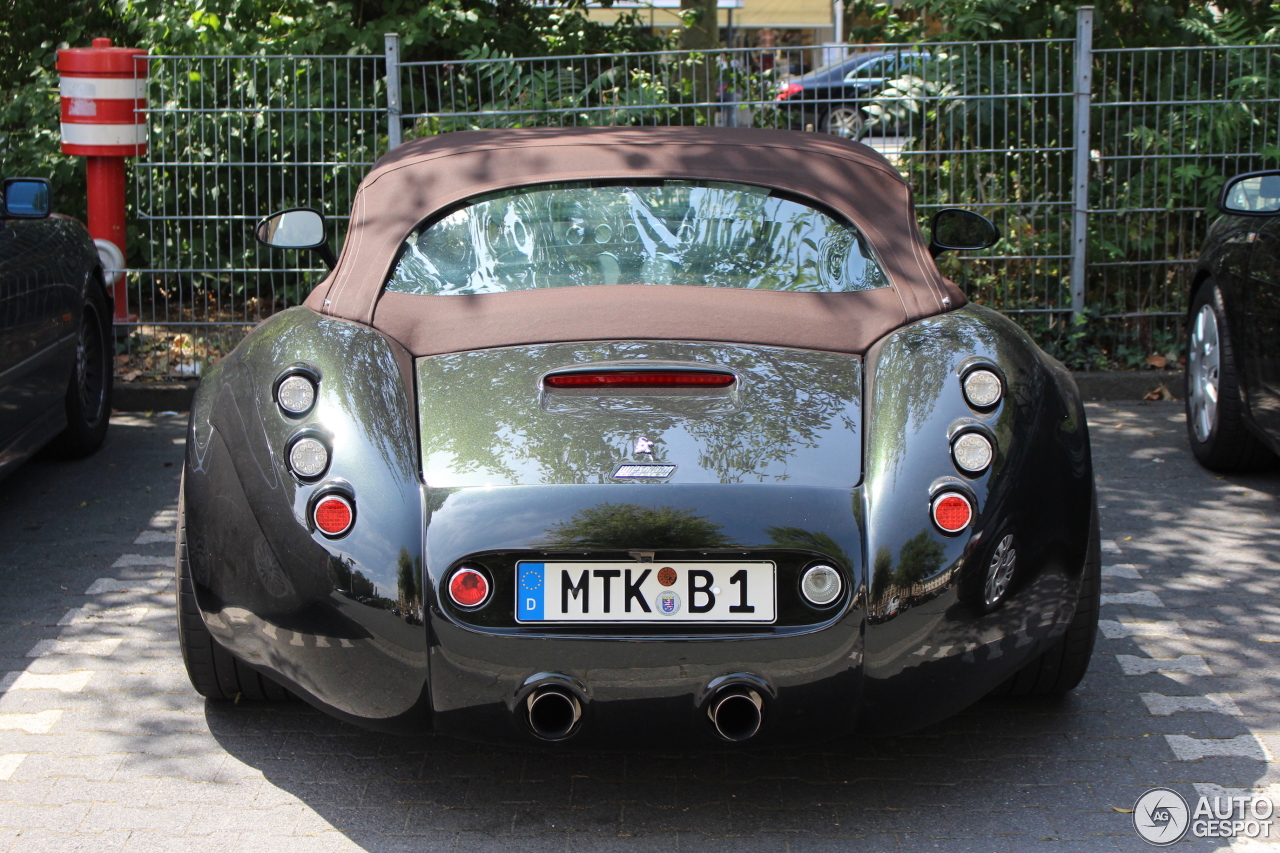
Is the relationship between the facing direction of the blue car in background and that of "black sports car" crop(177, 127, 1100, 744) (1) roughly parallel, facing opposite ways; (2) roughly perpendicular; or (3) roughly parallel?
roughly perpendicular

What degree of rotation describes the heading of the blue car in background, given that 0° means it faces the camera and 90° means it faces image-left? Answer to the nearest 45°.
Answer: approximately 270°

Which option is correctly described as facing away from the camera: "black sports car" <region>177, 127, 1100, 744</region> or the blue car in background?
the black sports car

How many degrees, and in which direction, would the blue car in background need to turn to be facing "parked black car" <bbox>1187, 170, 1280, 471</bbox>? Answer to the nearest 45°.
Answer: approximately 45° to its right

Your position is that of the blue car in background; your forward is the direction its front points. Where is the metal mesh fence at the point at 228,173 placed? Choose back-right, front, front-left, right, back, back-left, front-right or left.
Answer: back

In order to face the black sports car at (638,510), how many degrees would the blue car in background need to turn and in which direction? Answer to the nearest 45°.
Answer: approximately 90° to its right

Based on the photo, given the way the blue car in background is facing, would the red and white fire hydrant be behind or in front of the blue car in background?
behind

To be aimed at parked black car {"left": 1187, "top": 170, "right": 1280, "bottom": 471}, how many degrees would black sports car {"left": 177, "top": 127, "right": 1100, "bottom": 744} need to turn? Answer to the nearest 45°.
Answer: approximately 45° to its right

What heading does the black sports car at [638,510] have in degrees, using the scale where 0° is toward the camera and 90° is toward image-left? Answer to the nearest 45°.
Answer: approximately 180°

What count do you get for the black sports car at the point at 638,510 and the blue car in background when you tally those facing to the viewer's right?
1
